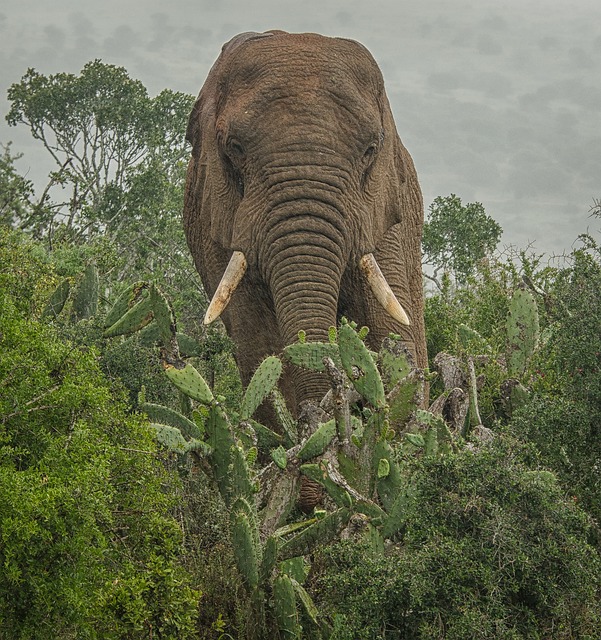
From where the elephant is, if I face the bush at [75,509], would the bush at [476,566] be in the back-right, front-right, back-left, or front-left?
front-left

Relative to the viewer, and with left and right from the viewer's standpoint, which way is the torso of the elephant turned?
facing the viewer
